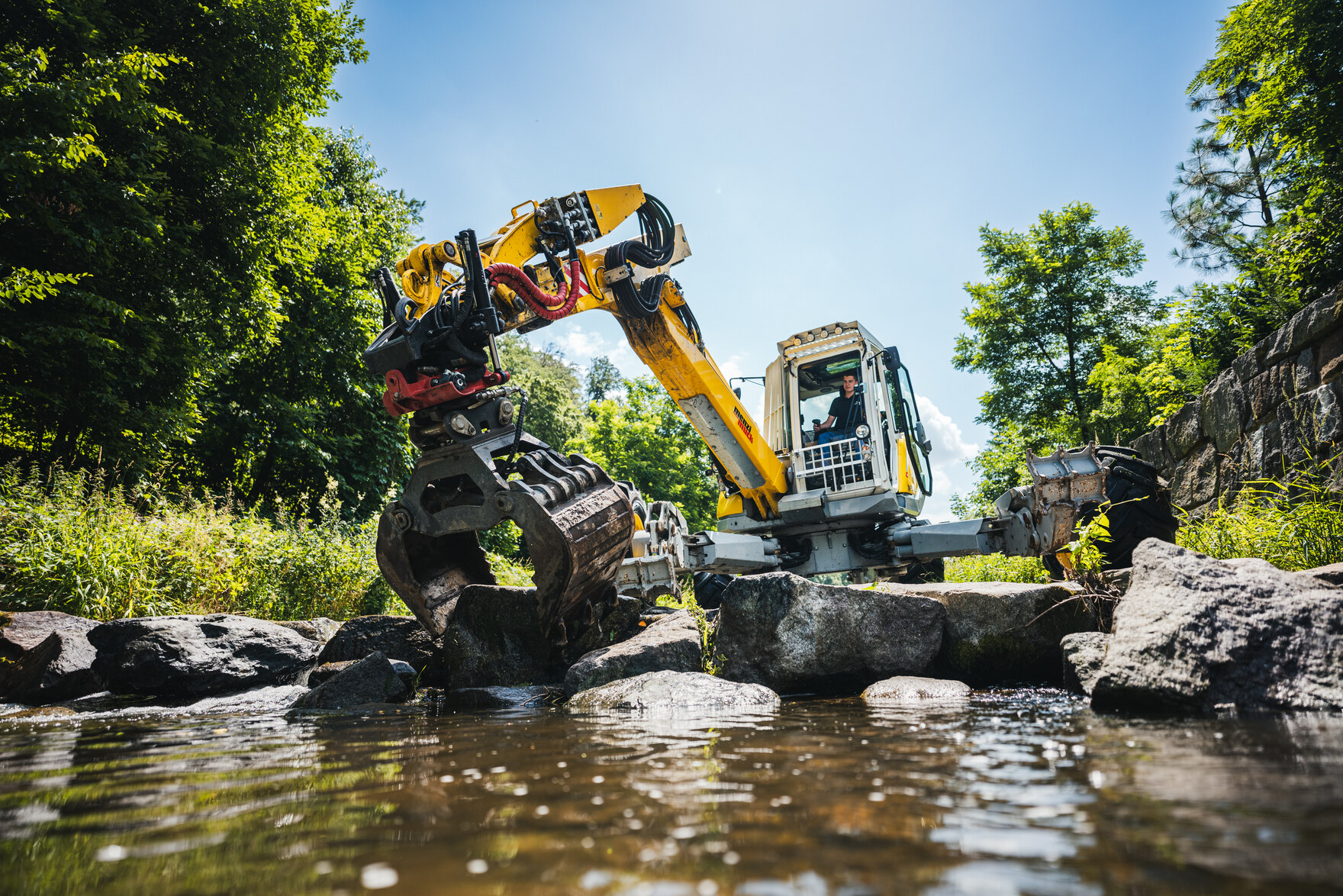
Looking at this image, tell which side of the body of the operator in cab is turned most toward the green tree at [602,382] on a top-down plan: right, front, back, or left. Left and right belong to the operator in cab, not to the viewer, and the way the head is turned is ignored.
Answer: right

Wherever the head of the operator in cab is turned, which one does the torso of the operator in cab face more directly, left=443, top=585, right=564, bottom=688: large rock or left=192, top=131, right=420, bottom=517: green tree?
the large rock

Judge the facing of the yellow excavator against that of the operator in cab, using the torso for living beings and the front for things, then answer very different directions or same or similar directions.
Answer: same or similar directions

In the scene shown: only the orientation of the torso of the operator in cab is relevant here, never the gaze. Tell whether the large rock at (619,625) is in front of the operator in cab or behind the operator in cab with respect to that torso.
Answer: in front

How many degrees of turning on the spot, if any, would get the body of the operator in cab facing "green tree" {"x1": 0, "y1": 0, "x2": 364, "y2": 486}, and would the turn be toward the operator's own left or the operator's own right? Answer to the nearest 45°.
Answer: approximately 45° to the operator's own right

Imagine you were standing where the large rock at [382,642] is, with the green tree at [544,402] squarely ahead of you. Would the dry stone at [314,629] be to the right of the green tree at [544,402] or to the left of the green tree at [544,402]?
left

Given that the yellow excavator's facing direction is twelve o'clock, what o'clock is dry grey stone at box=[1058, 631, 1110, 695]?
The dry grey stone is roughly at 9 o'clock from the yellow excavator.

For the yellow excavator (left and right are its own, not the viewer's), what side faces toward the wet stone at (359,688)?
front

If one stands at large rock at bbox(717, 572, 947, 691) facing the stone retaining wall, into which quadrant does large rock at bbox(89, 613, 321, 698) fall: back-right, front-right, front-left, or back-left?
back-left

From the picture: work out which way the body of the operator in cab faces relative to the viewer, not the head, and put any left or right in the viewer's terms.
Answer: facing the viewer and to the left of the viewer

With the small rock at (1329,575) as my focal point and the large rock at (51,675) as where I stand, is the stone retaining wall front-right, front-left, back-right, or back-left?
front-left

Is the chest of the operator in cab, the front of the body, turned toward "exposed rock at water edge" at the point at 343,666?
yes

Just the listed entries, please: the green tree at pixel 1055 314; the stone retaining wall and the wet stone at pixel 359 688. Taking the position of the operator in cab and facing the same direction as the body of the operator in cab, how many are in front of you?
1

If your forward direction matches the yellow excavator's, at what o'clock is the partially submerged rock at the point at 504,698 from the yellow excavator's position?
The partially submerged rock is roughly at 11 o'clock from the yellow excavator.
